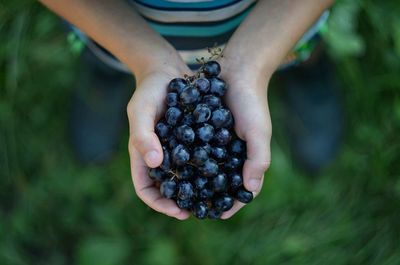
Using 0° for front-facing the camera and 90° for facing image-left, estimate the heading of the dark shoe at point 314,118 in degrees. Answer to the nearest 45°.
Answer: approximately 0°

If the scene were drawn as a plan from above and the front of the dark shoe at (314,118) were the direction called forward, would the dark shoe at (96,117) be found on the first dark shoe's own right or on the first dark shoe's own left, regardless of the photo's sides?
on the first dark shoe's own right

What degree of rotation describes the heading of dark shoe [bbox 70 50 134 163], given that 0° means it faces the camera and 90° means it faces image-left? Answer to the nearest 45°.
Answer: approximately 0°

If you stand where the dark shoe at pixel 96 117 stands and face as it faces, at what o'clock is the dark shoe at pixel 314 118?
the dark shoe at pixel 314 118 is roughly at 9 o'clock from the dark shoe at pixel 96 117.

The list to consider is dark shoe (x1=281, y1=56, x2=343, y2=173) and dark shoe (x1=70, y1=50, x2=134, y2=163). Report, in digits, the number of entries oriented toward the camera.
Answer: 2
